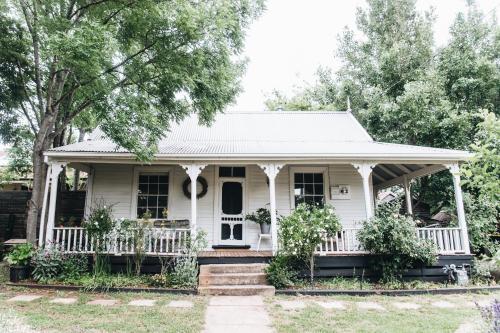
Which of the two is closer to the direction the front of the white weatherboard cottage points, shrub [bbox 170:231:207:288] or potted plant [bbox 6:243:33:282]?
the shrub

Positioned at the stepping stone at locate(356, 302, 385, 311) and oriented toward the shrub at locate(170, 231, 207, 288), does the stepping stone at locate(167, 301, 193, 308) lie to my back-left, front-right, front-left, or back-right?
front-left

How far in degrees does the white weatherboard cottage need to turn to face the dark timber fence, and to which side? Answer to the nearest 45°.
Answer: approximately 90° to its right

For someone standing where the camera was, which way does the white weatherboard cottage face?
facing the viewer

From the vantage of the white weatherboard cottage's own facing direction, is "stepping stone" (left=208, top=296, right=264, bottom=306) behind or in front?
in front

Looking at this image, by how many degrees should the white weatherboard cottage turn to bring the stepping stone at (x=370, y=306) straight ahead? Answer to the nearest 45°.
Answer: approximately 45° to its left

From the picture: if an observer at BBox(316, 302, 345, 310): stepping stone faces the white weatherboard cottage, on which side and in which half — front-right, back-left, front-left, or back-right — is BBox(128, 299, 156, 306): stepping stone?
front-left

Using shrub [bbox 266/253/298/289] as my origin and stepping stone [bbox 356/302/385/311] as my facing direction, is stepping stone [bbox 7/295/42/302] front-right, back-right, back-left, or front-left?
back-right

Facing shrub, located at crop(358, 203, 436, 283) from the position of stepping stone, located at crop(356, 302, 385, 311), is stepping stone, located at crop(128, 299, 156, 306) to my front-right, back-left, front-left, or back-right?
back-left

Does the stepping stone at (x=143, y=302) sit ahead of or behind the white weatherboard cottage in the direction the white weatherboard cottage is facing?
ahead

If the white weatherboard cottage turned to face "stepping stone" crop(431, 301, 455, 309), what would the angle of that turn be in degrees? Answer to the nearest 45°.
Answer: approximately 45° to its left

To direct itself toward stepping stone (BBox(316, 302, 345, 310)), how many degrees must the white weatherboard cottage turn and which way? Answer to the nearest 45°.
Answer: approximately 45° to its left

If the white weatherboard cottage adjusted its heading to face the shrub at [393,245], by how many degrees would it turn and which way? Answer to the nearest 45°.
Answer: approximately 45° to its left
